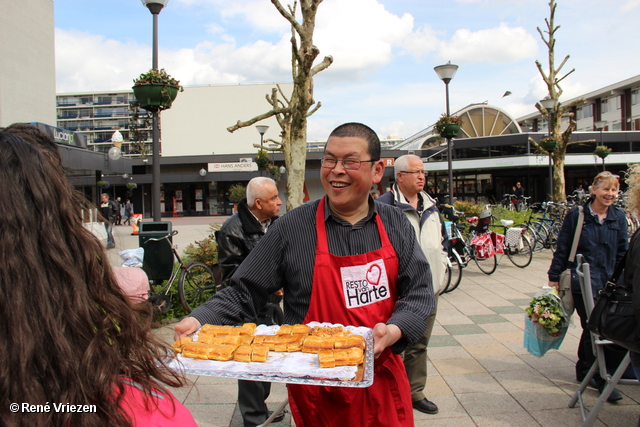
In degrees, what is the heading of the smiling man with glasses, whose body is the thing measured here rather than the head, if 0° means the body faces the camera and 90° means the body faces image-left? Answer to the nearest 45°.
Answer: approximately 0°

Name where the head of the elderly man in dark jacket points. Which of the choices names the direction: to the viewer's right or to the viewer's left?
to the viewer's right

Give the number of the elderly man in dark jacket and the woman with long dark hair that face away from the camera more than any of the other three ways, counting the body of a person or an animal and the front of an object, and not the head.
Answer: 1

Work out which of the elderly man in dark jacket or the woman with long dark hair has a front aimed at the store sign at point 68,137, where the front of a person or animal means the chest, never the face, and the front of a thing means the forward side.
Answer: the woman with long dark hair

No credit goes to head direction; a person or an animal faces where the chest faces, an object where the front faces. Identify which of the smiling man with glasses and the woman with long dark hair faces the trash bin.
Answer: the woman with long dark hair

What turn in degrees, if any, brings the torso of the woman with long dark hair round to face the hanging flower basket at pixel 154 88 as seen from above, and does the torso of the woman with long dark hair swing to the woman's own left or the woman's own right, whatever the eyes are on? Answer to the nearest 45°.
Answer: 0° — they already face it

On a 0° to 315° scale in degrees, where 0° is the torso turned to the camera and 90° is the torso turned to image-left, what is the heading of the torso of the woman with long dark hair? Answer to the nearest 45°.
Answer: approximately 180°
